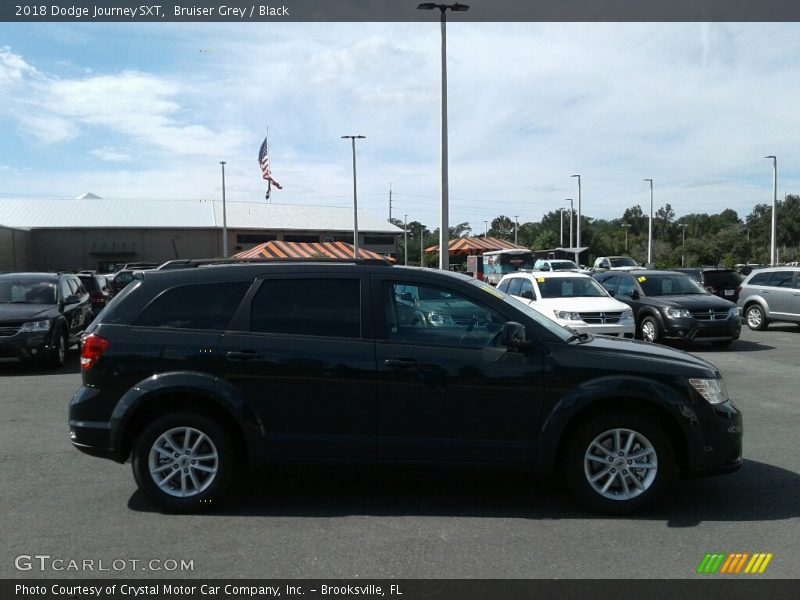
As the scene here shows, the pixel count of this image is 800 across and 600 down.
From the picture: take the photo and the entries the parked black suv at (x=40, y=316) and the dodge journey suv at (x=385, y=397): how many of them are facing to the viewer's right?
1

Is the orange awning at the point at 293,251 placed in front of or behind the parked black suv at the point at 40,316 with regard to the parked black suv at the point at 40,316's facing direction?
behind

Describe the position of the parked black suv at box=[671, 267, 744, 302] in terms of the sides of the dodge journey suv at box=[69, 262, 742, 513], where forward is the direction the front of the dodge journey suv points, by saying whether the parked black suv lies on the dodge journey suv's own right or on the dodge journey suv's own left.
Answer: on the dodge journey suv's own left

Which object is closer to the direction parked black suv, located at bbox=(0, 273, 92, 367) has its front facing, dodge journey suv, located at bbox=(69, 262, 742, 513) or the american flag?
the dodge journey suv

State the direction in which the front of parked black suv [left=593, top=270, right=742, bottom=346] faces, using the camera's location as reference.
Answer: facing the viewer and to the right of the viewer

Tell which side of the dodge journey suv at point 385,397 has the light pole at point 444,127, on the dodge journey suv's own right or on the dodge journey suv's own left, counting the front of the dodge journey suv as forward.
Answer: on the dodge journey suv's own left

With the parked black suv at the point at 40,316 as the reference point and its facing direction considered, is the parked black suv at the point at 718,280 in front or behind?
behind

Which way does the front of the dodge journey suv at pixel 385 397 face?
to the viewer's right

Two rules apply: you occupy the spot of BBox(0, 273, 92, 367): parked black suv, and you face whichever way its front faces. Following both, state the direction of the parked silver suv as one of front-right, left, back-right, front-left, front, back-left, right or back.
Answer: back-left

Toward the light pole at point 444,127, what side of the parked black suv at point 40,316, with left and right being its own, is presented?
back

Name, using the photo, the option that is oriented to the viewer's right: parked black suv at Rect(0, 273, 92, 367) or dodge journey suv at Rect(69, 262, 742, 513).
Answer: the dodge journey suv

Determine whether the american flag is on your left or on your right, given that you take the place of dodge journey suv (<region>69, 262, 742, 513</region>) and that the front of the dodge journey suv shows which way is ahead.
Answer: on your left

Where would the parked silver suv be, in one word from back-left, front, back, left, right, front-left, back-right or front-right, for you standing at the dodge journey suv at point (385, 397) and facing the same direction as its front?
front-left

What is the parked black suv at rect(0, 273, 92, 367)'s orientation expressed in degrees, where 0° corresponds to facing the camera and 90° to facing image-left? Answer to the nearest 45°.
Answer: approximately 45°

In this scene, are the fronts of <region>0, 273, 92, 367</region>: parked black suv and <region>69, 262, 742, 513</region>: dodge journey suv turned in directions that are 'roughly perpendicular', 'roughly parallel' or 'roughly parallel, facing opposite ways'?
roughly perpendicular

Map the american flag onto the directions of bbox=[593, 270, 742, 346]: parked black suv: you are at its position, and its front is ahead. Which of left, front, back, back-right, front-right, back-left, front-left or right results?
back
